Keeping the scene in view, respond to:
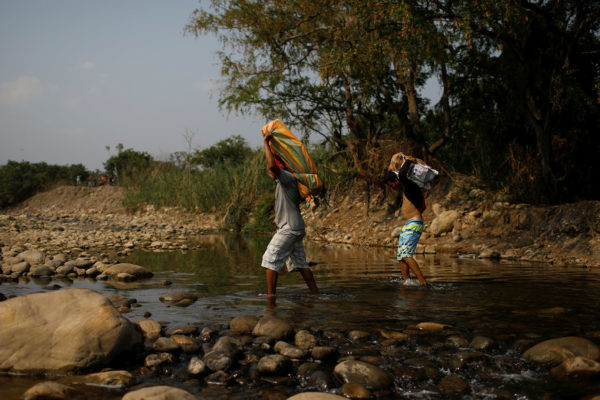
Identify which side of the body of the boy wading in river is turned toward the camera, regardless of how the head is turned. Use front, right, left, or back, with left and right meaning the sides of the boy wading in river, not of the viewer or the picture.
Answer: left

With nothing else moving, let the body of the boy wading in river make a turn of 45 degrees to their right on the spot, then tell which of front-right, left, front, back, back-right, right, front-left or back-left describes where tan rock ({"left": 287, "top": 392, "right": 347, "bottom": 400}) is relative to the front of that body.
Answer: back-left

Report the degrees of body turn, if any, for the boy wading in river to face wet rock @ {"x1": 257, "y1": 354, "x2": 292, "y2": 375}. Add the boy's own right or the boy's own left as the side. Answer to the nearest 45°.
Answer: approximately 90° to the boy's own left

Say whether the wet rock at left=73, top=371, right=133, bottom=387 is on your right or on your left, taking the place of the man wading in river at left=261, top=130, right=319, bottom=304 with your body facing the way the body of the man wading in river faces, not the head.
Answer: on your left

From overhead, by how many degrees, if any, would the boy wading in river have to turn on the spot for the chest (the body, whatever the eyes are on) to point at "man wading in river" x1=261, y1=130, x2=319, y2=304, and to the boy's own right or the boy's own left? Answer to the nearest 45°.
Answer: approximately 45° to the boy's own left

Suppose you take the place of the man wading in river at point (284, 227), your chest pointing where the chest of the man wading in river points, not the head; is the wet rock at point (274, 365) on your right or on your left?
on your left
